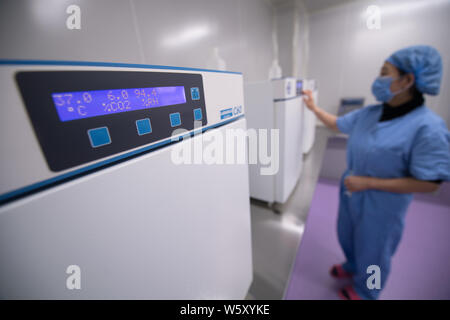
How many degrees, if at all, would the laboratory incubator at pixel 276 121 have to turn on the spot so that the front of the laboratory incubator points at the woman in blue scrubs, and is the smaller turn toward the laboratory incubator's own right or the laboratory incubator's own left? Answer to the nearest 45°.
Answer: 0° — it already faces them

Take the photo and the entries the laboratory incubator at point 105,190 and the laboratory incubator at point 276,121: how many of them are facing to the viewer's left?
0

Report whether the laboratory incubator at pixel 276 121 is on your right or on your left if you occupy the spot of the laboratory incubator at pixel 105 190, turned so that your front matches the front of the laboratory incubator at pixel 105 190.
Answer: on your left

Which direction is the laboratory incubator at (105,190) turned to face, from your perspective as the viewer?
facing the viewer and to the right of the viewer

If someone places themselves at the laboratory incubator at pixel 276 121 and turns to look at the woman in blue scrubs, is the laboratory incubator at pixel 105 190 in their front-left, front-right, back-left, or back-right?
front-right

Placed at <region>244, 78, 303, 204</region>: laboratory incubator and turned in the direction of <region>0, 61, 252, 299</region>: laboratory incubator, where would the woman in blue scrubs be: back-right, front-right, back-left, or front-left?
front-left

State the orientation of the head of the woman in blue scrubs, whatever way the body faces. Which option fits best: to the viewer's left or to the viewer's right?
to the viewer's left

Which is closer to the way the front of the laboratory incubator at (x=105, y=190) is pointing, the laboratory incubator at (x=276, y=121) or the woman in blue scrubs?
the woman in blue scrubs

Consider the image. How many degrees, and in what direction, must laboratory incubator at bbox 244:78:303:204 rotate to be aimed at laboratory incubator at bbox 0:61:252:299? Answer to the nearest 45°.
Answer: approximately 45° to its right

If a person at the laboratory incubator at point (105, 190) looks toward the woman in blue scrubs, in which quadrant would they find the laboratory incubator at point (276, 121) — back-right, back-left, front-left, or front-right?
front-left
